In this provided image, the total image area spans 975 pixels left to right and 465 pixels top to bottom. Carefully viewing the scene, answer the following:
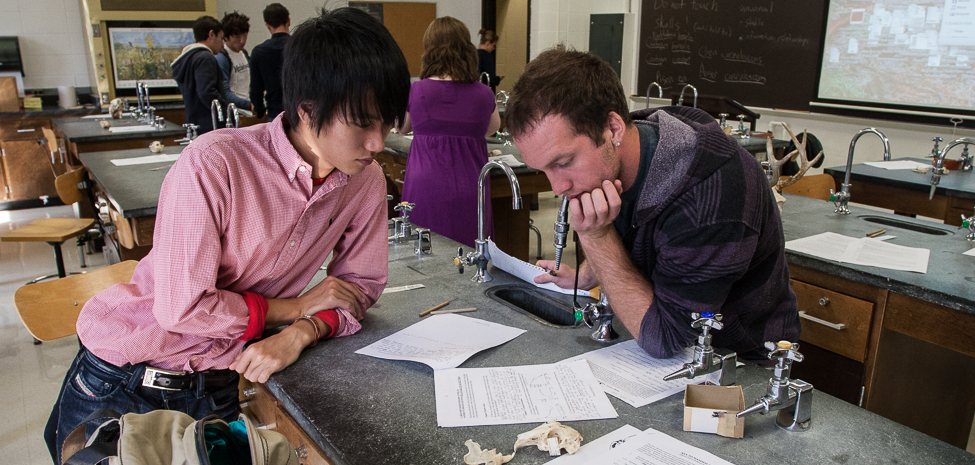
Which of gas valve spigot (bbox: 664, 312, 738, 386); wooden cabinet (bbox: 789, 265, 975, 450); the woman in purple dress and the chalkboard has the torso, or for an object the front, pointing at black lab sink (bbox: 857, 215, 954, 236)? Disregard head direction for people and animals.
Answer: the chalkboard

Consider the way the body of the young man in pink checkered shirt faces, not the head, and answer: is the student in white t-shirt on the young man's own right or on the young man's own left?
on the young man's own left

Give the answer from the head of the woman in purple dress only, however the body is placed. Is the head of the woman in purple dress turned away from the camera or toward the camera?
away from the camera

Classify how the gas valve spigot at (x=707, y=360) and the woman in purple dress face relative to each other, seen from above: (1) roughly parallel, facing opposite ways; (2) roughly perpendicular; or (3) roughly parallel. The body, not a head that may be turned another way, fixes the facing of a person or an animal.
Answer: roughly perpendicular

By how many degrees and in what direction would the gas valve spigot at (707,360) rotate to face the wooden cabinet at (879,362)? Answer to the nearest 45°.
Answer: approximately 180°

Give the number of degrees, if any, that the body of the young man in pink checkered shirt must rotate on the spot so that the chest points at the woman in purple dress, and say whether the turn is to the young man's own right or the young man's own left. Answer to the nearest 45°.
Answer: approximately 90° to the young man's own left

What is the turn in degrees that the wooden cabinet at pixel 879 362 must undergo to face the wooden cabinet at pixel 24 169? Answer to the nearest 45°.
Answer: approximately 45° to its right

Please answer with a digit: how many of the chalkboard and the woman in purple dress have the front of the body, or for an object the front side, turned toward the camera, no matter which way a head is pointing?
1

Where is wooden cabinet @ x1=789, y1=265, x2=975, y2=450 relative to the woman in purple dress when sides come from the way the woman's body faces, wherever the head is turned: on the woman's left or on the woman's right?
on the woman's right

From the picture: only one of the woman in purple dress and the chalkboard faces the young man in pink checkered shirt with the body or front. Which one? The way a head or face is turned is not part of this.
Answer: the chalkboard

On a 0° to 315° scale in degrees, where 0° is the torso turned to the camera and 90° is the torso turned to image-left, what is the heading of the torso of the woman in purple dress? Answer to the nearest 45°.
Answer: approximately 180°
